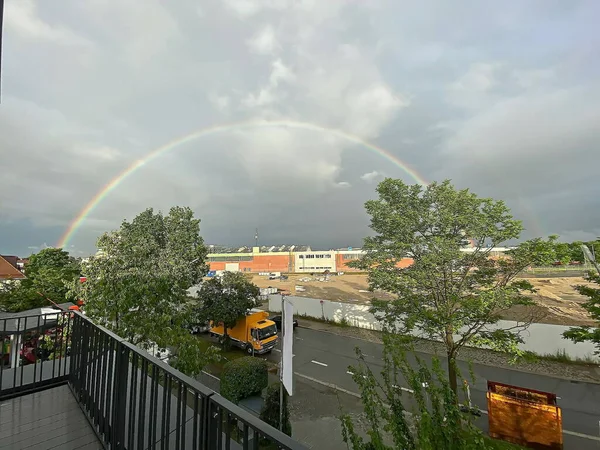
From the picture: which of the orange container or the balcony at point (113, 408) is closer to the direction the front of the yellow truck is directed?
the orange container

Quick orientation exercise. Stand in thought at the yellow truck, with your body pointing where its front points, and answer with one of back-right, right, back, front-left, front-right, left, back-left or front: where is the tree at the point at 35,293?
back-right

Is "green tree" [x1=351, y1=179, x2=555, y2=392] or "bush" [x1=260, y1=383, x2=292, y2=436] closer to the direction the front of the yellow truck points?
the green tree

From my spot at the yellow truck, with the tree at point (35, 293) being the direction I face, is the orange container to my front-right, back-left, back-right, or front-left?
back-left

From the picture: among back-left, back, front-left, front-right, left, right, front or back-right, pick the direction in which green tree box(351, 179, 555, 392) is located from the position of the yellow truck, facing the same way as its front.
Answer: front

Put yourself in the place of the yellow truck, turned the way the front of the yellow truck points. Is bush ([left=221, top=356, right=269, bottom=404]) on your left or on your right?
on your right

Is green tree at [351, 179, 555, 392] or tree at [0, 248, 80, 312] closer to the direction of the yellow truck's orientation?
the green tree

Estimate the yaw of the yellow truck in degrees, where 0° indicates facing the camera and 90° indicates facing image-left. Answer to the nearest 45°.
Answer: approximately 315°

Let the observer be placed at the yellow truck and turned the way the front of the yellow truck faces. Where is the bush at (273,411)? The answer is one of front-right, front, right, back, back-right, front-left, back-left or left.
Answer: front-right

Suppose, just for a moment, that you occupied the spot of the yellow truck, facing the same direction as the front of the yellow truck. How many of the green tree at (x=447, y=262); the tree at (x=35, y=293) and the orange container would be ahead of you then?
2
